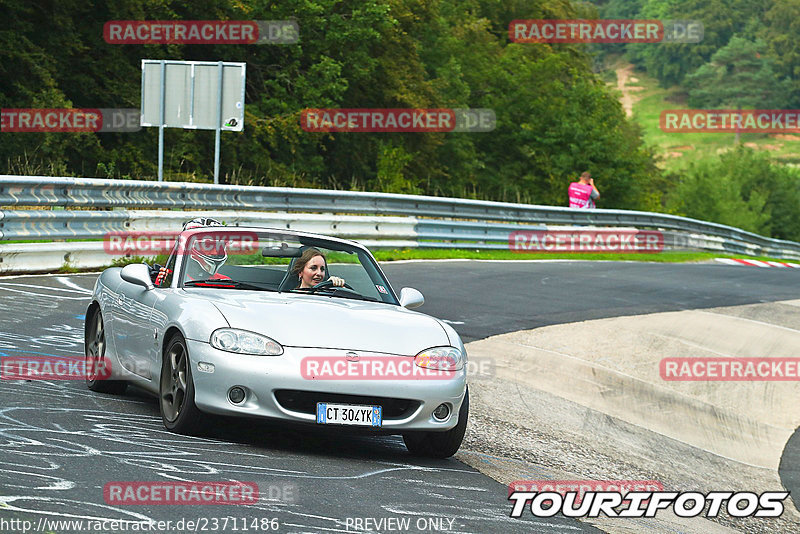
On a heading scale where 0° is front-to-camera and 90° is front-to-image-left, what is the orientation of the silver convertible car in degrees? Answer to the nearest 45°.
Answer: approximately 315°

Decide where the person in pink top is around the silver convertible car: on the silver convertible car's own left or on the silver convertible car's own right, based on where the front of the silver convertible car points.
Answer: on the silver convertible car's own left

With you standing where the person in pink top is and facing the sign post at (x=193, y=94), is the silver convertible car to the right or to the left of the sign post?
left
